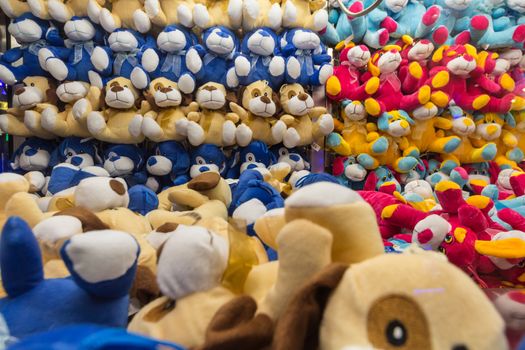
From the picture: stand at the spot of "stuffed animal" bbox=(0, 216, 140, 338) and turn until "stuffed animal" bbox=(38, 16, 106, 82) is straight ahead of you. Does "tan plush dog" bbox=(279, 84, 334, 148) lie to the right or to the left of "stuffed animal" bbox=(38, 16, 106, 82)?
right

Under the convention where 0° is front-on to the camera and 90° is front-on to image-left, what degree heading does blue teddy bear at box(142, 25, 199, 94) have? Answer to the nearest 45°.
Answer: approximately 0°

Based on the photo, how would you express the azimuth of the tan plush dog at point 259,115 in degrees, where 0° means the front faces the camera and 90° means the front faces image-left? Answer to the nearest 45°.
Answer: approximately 0°

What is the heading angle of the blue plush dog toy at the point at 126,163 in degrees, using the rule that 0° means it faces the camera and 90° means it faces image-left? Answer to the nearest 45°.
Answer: approximately 45°
